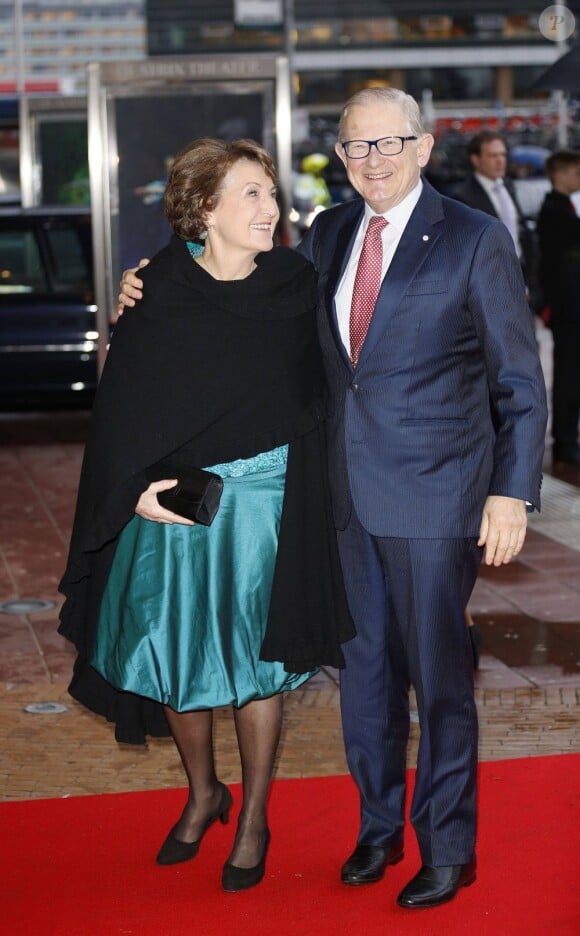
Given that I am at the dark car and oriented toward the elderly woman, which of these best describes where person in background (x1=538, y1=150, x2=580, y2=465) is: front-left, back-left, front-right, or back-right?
front-left

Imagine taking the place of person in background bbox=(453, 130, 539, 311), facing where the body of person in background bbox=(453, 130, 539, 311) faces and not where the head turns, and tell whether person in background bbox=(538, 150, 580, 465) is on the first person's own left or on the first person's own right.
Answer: on the first person's own left

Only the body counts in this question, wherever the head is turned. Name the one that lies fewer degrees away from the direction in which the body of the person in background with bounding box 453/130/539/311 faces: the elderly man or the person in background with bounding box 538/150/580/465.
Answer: the elderly man

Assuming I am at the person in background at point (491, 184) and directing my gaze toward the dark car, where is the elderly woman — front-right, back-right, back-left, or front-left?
back-left

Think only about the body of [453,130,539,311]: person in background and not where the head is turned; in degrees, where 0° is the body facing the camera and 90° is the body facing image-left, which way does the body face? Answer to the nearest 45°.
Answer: approximately 315°

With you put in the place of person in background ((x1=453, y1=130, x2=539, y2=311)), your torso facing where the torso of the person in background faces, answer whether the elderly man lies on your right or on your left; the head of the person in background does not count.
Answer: on your right

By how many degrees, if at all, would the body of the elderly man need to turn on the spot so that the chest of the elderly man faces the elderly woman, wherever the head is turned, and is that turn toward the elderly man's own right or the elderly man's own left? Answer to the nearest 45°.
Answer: approximately 45° to the elderly man's own right

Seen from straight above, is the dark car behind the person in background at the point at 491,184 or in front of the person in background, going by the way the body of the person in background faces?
behind
